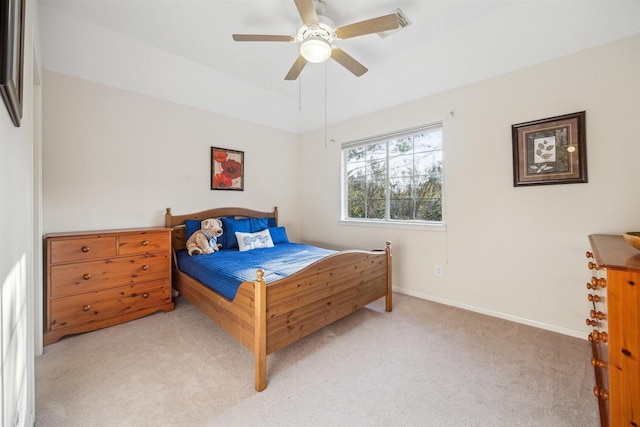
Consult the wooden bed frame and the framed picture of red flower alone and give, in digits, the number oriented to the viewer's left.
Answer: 0

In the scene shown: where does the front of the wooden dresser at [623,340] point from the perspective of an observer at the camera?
facing to the left of the viewer

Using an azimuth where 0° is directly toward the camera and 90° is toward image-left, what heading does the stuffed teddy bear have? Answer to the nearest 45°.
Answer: approximately 315°

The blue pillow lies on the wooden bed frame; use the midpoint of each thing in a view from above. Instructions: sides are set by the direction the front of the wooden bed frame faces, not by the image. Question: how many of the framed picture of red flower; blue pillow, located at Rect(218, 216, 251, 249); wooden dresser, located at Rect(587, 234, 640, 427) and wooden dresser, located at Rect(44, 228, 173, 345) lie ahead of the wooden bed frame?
1

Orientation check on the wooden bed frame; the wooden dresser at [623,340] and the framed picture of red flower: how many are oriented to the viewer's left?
1

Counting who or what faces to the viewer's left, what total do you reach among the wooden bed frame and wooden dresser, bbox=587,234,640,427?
1

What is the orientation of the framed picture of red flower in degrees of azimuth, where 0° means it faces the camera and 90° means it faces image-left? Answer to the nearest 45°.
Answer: approximately 315°

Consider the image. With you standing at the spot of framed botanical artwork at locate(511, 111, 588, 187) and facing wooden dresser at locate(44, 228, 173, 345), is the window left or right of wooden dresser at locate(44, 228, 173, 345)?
right

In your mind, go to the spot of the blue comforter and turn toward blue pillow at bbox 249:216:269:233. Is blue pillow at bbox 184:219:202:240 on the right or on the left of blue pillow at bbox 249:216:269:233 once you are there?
left

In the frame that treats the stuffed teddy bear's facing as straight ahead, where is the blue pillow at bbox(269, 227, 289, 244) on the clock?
The blue pillow is roughly at 10 o'clock from the stuffed teddy bear.

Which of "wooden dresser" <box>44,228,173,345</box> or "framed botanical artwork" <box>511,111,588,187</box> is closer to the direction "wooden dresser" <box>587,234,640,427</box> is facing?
the wooden dresser

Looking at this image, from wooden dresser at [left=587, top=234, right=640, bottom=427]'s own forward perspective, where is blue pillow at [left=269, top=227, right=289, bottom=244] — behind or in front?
in front

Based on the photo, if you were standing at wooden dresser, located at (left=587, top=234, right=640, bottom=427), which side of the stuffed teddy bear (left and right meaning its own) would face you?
front
